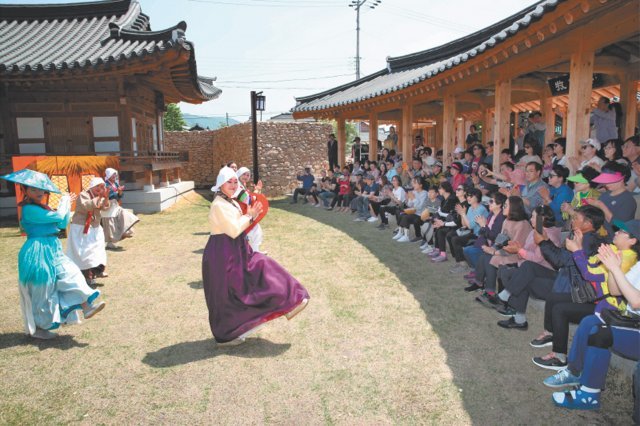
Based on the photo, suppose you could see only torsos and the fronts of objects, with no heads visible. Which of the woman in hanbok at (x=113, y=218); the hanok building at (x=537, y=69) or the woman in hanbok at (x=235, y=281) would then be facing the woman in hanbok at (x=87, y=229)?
the hanok building

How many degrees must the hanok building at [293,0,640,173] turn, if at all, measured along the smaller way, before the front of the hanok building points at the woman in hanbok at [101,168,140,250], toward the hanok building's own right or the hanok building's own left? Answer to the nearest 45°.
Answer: approximately 45° to the hanok building's own right

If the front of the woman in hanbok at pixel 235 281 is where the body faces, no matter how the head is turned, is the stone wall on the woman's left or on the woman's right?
on the woman's left

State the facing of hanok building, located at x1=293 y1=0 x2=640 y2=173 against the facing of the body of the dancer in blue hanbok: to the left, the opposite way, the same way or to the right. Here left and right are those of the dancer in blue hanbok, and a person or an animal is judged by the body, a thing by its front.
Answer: the opposite way

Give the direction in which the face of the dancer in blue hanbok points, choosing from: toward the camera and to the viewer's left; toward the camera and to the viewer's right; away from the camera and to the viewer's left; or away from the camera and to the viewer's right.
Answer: toward the camera and to the viewer's right

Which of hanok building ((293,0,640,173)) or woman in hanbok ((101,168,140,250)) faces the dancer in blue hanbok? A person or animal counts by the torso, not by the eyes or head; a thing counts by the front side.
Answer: the hanok building

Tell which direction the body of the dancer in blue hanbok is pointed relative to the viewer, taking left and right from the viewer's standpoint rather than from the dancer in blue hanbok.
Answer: facing to the right of the viewer

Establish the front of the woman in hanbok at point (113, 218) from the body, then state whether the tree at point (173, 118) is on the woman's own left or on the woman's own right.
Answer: on the woman's own left

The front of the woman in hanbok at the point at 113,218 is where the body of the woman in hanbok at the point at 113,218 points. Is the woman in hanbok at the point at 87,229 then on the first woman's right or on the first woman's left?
on the first woman's right

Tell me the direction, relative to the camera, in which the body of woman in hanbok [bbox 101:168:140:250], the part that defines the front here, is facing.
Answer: to the viewer's right
